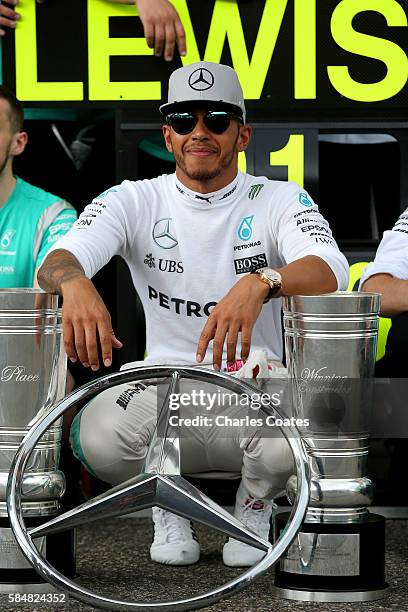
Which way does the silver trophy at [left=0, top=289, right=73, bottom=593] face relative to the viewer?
toward the camera

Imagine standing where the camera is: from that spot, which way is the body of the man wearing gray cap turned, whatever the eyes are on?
toward the camera

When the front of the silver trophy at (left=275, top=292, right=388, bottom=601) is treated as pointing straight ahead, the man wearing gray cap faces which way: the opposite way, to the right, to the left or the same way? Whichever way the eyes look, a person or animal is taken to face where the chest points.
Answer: the same way

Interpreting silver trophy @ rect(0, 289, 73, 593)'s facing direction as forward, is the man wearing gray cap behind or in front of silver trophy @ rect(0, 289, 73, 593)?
behind

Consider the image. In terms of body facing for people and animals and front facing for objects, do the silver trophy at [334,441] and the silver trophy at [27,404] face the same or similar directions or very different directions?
same or similar directions

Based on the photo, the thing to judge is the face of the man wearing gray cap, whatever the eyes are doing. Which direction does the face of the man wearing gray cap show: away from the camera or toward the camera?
toward the camera

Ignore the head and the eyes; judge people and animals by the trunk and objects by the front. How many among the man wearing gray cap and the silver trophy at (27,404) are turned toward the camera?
2

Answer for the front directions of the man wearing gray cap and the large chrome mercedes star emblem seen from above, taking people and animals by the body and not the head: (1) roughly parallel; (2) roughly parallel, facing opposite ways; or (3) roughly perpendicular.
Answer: roughly parallel

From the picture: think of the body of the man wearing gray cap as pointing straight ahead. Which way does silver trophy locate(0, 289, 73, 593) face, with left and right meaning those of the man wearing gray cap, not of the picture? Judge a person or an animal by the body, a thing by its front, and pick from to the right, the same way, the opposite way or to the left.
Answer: the same way

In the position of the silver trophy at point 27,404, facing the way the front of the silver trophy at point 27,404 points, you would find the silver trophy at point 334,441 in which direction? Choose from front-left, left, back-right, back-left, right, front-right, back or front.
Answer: left

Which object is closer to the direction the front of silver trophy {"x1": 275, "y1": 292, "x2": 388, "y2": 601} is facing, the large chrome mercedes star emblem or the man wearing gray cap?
the large chrome mercedes star emblem

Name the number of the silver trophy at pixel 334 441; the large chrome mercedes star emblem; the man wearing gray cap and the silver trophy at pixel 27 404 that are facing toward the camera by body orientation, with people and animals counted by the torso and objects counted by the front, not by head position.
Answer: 4

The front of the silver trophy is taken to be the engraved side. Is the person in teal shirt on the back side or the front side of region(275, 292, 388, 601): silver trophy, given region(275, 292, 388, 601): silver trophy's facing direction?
on the back side

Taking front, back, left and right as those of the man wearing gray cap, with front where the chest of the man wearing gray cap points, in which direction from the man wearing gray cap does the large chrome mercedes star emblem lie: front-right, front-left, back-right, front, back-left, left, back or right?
front

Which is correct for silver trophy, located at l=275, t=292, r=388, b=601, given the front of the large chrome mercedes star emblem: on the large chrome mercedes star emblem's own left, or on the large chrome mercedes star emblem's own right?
on the large chrome mercedes star emblem's own left

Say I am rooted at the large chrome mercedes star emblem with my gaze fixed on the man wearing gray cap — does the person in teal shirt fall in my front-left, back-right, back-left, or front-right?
front-left
